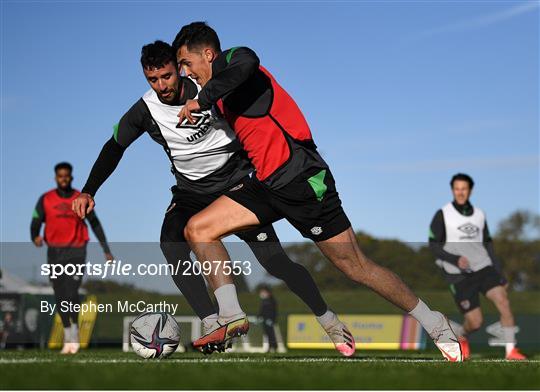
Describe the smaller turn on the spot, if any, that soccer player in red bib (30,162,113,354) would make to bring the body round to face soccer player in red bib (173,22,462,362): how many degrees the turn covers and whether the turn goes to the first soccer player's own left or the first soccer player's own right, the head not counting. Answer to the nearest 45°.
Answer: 0° — they already face them

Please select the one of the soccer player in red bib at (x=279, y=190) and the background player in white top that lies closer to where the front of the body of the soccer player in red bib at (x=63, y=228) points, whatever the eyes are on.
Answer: the soccer player in red bib

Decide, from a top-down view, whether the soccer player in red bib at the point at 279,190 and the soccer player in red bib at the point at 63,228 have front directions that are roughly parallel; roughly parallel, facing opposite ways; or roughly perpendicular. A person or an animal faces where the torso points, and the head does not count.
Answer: roughly perpendicular

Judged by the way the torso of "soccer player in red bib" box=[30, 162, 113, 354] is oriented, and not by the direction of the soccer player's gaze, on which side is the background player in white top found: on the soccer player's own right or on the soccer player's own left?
on the soccer player's own left

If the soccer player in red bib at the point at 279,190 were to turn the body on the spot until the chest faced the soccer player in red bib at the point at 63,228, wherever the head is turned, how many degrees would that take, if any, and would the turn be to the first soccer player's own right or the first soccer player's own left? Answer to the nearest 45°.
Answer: approximately 45° to the first soccer player's own right

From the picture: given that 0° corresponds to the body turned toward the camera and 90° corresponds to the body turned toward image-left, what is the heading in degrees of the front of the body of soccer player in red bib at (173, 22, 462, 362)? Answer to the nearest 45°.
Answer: approximately 90°

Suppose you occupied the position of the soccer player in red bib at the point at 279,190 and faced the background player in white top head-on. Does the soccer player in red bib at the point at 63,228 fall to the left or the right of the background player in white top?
left

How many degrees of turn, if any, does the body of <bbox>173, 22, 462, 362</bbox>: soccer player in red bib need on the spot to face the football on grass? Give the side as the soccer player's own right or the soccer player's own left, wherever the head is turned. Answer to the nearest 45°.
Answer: approximately 45° to the soccer player's own right

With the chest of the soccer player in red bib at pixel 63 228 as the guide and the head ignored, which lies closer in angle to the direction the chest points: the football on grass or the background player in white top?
the football on grass

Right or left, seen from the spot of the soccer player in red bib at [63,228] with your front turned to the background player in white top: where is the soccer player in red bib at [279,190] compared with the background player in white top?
right
